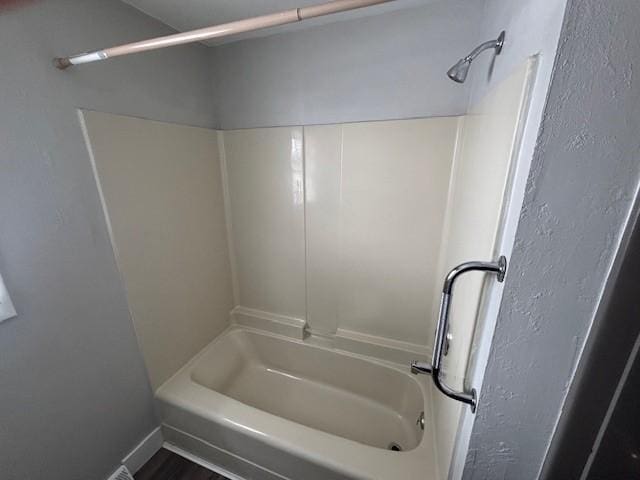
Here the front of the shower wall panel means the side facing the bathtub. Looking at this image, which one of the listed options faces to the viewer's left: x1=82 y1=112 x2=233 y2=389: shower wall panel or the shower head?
the shower head

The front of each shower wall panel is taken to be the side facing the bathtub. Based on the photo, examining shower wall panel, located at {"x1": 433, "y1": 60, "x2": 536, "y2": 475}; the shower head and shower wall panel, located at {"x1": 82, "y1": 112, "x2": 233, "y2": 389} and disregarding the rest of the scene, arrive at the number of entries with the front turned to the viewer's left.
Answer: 2

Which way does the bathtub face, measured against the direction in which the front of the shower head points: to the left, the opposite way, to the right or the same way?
to the left

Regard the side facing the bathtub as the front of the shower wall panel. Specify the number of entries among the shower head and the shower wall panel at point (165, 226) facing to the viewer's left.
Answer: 1

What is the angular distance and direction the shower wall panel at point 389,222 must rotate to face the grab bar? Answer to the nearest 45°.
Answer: approximately 45° to its left

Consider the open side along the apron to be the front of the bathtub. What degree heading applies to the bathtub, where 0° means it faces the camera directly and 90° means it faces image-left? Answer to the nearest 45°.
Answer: approximately 45°

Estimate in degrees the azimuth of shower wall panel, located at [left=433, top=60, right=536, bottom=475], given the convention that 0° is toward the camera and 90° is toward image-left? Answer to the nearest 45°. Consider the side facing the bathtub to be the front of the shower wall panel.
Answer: approximately 90°

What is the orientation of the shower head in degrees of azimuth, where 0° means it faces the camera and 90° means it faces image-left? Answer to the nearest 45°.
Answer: approximately 90°
